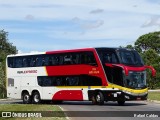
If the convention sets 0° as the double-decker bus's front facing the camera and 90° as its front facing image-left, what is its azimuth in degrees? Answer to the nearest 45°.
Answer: approximately 315°
